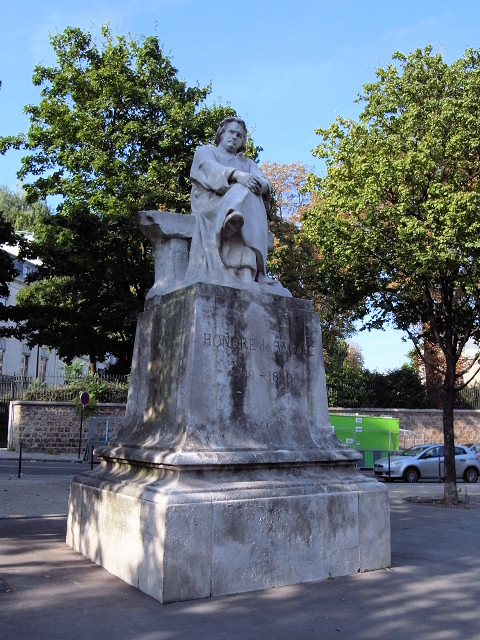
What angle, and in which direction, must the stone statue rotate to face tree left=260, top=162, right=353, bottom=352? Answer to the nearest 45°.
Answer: approximately 135° to its left

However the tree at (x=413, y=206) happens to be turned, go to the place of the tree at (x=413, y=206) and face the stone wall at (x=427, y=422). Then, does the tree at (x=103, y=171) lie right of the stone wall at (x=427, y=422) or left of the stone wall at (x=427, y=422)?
left

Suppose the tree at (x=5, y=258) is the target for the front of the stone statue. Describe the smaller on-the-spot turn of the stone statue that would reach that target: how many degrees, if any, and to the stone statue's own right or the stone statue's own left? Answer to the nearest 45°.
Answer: approximately 180°

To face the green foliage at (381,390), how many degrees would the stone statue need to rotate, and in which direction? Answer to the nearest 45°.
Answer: approximately 135° to its left

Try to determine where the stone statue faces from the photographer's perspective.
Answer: facing the viewer and to the right of the viewer

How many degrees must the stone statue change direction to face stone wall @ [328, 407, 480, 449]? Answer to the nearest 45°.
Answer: approximately 135° to its left
